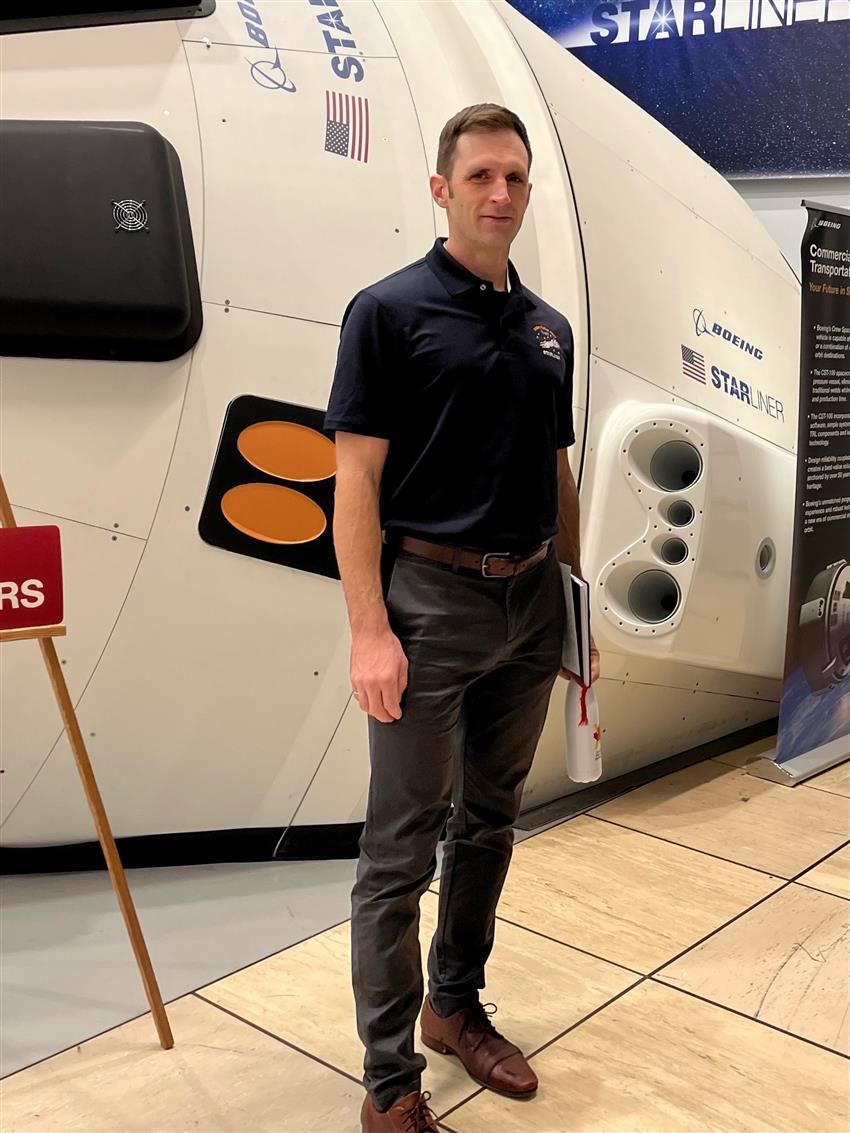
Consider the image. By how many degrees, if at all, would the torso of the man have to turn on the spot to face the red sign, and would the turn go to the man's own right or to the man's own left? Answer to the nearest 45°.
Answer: approximately 135° to the man's own right

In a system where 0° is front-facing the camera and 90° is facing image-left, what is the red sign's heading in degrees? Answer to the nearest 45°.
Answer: approximately 0°

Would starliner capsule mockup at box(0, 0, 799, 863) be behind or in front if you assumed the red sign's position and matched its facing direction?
behind

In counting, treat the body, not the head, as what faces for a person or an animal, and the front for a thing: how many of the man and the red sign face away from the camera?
0

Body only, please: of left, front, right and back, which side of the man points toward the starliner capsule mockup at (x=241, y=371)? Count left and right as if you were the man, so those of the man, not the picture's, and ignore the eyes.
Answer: back

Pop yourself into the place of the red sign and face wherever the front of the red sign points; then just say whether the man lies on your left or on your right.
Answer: on your left
